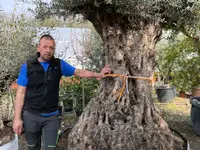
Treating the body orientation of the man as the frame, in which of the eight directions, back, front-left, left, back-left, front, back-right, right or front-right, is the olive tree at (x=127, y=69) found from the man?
left

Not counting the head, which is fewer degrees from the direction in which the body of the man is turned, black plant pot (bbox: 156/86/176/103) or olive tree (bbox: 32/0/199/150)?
the olive tree

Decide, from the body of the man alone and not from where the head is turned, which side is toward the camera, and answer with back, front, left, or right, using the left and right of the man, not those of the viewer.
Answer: front

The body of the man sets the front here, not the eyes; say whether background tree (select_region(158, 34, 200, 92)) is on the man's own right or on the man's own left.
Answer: on the man's own left

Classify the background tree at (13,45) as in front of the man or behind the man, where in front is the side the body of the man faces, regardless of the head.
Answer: behind

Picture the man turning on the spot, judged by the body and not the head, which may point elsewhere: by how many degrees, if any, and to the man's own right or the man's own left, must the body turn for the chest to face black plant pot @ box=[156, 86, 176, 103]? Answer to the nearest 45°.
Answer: approximately 135° to the man's own left

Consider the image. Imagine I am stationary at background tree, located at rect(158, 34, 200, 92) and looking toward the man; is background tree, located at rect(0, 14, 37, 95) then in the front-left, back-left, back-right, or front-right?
front-right

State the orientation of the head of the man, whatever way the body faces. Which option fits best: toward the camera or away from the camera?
toward the camera
